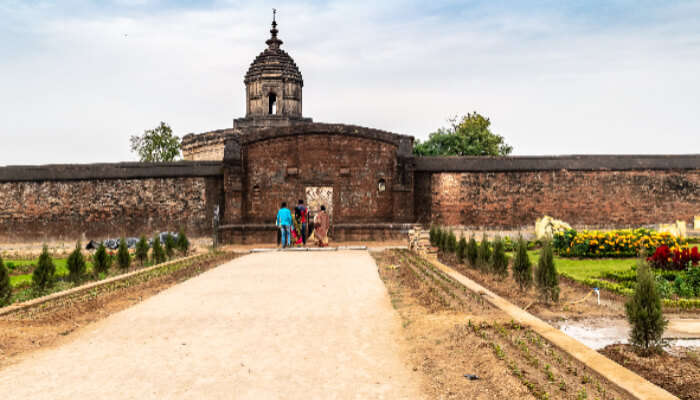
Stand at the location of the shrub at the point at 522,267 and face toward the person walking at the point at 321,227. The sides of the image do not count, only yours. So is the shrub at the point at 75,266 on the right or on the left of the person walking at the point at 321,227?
left

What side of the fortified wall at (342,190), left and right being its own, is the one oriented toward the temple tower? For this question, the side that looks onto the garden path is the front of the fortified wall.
back

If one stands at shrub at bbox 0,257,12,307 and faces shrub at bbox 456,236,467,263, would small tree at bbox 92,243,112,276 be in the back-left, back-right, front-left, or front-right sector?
front-left

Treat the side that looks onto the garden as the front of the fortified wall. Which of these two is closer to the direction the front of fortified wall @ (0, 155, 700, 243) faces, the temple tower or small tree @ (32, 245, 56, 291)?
the small tree

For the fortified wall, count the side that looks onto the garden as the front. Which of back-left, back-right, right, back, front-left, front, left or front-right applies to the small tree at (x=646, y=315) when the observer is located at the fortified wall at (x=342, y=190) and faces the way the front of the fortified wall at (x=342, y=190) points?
front

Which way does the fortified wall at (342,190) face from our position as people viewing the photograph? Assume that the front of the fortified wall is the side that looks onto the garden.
facing the viewer

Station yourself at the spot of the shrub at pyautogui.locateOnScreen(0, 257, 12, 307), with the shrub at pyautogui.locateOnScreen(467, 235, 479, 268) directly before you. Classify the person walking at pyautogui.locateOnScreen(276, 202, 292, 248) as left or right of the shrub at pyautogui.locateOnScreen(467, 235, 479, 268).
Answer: left
